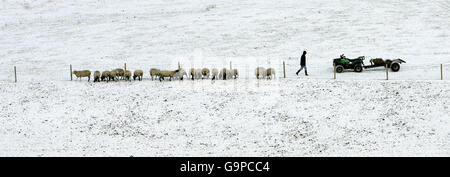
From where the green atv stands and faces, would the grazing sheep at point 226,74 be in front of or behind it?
in front

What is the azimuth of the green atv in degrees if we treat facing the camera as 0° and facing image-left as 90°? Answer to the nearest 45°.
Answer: approximately 90°

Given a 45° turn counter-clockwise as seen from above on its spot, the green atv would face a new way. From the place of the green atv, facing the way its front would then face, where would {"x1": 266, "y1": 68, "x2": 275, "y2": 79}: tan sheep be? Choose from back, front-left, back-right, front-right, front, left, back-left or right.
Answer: front

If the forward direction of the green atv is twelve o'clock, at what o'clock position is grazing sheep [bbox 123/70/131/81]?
The grazing sheep is roughly at 11 o'clock from the green atv.

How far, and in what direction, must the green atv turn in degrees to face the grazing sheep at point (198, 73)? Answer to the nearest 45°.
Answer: approximately 45° to its left
